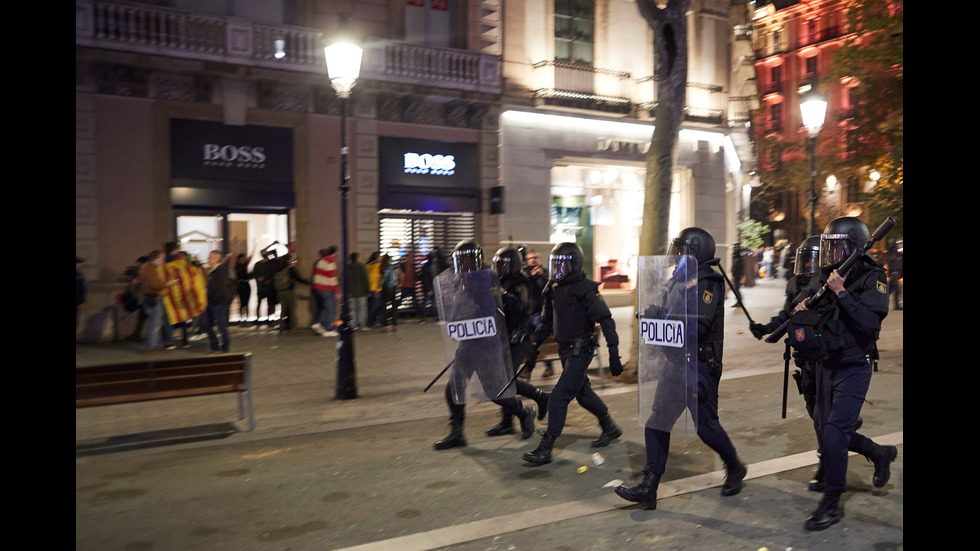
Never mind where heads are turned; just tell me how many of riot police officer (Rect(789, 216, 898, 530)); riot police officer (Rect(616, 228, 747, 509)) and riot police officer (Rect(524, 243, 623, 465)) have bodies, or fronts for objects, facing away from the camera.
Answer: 0

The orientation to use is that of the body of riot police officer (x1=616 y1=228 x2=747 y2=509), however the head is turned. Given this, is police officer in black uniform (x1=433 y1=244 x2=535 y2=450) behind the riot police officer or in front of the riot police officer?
in front

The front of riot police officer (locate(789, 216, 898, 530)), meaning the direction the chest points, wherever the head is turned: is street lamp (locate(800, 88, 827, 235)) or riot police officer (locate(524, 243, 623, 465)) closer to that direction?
the riot police officer

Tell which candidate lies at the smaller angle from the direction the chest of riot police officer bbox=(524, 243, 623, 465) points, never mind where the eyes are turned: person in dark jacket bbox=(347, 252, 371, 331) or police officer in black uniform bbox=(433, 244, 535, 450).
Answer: the police officer in black uniform

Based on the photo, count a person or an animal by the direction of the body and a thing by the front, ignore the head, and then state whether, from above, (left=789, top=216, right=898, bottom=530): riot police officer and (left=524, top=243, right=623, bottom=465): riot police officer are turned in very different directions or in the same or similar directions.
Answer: same or similar directions

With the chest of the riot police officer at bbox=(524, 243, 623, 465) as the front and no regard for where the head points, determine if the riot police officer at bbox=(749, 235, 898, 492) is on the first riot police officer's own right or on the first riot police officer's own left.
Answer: on the first riot police officer's own left

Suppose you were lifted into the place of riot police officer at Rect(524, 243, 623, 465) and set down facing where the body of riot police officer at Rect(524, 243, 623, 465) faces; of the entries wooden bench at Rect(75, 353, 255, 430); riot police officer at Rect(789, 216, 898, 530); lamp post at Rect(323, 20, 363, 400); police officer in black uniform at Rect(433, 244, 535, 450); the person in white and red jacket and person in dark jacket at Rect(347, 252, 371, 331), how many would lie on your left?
1

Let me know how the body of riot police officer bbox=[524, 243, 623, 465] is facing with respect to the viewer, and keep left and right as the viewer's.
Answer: facing the viewer and to the left of the viewer

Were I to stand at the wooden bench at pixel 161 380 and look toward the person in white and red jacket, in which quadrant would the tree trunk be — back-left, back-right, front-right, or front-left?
front-right

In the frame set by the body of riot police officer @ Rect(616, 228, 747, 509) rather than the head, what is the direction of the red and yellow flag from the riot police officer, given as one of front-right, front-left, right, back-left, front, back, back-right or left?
front-right

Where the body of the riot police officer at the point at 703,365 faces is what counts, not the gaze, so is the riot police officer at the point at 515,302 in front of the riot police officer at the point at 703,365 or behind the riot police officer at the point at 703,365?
in front

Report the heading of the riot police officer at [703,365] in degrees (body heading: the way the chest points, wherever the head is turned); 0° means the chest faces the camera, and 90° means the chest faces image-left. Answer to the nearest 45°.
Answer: approximately 90°

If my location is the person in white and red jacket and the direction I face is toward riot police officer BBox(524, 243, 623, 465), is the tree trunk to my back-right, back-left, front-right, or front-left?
front-left
